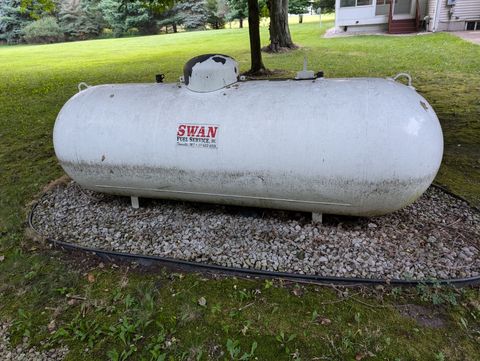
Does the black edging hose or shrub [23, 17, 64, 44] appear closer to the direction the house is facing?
the black edging hose

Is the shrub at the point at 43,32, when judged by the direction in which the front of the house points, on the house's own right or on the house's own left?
on the house's own right

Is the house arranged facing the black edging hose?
yes

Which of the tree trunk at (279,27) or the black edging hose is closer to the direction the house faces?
the black edging hose

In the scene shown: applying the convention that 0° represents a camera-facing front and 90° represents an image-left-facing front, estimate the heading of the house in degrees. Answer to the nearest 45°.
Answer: approximately 0°

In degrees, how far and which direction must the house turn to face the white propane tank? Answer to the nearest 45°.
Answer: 0° — it already faces it

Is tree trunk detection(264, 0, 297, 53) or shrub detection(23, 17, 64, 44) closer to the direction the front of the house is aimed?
the tree trunk

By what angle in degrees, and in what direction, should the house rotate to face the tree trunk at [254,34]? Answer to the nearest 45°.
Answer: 0° — it already faces it
